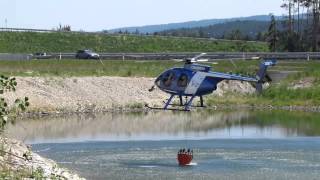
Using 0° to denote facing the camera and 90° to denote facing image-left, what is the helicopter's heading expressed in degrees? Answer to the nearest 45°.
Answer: approximately 90°

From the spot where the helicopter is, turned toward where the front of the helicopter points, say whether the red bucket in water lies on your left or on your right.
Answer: on your left
